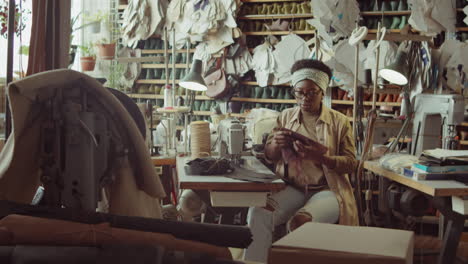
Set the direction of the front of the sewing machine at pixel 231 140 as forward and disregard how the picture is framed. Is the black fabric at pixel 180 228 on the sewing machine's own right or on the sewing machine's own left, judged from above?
on the sewing machine's own right

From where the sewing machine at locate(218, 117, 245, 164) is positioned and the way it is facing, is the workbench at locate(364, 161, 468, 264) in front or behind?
in front

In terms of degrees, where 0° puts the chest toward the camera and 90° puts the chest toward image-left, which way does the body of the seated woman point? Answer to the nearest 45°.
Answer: approximately 45°

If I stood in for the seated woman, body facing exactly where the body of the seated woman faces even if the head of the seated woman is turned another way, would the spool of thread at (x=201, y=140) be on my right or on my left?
on my right

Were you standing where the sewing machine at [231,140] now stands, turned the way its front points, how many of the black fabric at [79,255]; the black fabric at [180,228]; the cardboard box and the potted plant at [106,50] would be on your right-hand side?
3

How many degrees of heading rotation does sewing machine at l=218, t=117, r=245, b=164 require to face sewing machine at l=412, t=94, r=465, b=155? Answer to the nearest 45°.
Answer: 0° — it already faces it

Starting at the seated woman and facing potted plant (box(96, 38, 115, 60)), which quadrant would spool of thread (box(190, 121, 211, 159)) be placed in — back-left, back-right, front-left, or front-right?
front-left

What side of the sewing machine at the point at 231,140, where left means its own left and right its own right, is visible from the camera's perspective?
right

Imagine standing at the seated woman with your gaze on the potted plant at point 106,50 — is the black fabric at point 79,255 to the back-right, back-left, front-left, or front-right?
back-left
